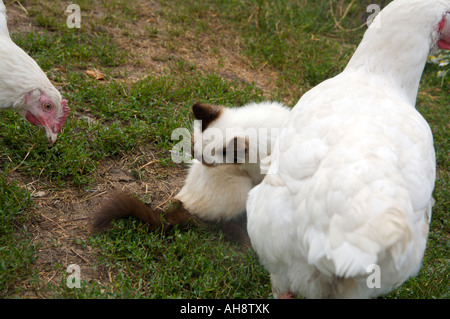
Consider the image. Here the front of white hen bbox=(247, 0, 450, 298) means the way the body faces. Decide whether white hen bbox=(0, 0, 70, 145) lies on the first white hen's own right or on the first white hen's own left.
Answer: on the first white hen's own left

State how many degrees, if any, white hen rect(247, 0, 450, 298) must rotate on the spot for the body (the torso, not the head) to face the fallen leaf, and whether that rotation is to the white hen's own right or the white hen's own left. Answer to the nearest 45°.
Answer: approximately 45° to the white hen's own left

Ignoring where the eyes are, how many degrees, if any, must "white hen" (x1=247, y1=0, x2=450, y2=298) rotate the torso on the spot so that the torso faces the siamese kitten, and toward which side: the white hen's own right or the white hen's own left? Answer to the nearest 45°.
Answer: approximately 45° to the white hen's own left

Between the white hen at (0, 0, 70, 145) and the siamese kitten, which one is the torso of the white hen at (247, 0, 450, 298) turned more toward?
the siamese kitten

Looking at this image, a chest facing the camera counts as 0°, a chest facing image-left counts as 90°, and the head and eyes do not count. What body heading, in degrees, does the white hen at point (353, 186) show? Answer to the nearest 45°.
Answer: approximately 180°
